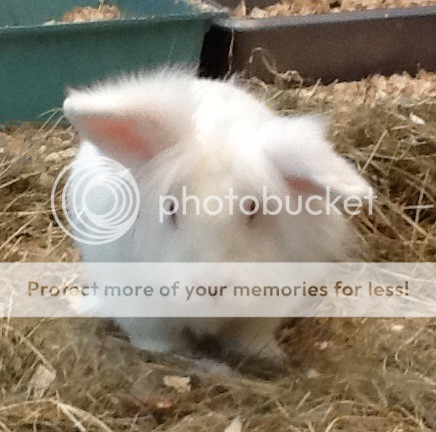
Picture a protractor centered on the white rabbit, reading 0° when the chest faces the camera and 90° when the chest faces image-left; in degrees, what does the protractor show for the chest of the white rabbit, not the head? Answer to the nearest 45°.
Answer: approximately 0°

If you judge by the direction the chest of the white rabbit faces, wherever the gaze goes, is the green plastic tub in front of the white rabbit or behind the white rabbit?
behind

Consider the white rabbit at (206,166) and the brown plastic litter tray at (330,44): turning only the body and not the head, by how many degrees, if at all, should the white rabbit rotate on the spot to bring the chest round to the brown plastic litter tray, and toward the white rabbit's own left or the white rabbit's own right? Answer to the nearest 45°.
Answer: approximately 180°
